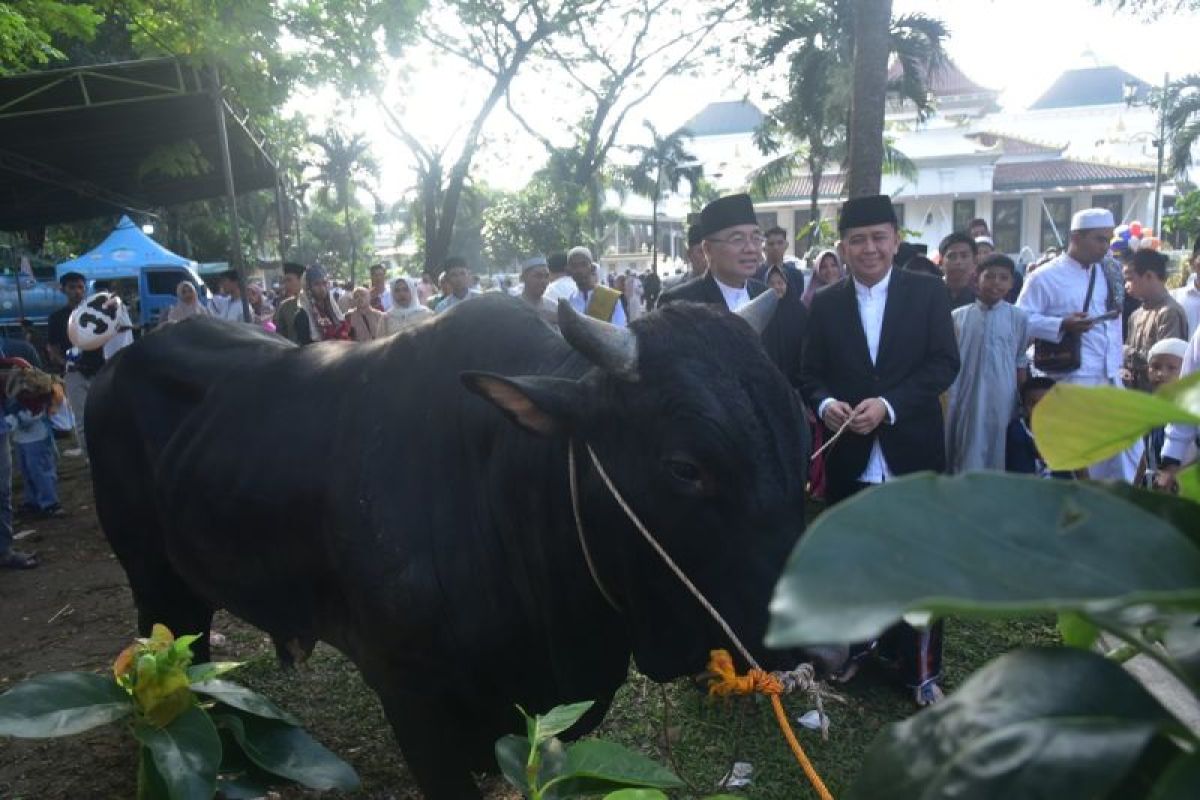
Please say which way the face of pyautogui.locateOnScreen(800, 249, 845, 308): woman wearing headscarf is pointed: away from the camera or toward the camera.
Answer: toward the camera

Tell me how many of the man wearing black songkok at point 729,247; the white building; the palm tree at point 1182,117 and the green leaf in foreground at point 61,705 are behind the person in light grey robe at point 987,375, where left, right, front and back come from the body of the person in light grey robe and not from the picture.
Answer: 2

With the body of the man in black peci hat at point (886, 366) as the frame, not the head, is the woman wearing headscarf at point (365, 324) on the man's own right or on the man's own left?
on the man's own right

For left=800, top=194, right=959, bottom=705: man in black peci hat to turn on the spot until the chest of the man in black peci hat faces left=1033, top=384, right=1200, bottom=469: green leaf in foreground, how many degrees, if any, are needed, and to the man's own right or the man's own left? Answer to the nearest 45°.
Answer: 0° — they already face it

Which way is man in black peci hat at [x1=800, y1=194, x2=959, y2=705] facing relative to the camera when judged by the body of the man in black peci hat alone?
toward the camera

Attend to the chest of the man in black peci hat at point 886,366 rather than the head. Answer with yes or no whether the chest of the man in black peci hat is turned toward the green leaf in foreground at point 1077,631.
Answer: yes

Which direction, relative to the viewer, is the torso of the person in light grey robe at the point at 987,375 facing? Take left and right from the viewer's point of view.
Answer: facing the viewer

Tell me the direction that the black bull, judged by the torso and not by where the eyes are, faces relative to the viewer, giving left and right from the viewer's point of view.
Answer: facing the viewer and to the right of the viewer

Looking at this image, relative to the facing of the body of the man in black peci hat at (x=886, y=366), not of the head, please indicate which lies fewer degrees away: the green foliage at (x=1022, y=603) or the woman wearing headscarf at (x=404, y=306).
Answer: the green foliage

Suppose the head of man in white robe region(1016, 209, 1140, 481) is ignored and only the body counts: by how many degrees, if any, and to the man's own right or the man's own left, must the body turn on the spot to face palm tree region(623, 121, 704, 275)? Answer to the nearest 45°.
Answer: approximately 180°

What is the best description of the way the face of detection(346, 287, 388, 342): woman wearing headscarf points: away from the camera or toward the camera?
toward the camera

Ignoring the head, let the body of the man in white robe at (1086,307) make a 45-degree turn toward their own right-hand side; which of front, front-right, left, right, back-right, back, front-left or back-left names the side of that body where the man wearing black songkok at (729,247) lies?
front-right

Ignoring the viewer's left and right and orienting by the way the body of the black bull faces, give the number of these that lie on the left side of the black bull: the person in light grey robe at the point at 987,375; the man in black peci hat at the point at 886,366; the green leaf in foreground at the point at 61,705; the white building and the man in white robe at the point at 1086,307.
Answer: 4

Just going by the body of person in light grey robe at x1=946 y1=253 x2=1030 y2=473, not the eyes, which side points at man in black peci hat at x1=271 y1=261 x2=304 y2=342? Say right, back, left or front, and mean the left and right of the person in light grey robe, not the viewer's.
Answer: right

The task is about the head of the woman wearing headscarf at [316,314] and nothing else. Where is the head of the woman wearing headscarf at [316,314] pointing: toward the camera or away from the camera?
toward the camera

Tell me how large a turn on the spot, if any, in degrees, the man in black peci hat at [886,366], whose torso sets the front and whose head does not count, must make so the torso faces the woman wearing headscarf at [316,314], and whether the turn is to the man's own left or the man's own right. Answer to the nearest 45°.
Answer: approximately 135° to the man's own right
